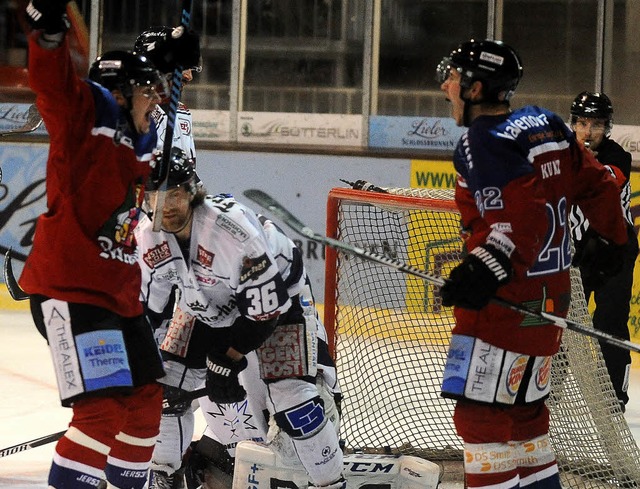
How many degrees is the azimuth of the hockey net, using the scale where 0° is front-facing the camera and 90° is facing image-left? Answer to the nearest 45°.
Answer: approximately 45°

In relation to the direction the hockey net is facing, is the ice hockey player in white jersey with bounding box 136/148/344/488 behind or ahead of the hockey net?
ahead

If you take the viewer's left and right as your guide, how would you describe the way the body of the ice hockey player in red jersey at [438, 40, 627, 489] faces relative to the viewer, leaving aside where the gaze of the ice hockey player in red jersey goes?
facing away from the viewer and to the left of the viewer

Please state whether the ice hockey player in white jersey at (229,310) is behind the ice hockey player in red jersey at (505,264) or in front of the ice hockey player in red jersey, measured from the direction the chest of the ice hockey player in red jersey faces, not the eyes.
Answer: in front

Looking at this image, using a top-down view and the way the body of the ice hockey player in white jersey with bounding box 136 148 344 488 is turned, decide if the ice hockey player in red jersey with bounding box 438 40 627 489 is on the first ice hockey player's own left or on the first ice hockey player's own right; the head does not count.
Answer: on the first ice hockey player's own left

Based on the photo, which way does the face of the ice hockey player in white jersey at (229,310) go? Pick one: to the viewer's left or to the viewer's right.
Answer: to the viewer's left

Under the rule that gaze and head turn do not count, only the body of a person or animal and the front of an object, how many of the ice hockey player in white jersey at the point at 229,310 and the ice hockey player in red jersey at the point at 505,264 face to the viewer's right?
0

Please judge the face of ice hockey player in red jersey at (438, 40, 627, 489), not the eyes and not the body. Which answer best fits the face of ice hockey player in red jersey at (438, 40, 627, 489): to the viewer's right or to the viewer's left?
to the viewer's left
